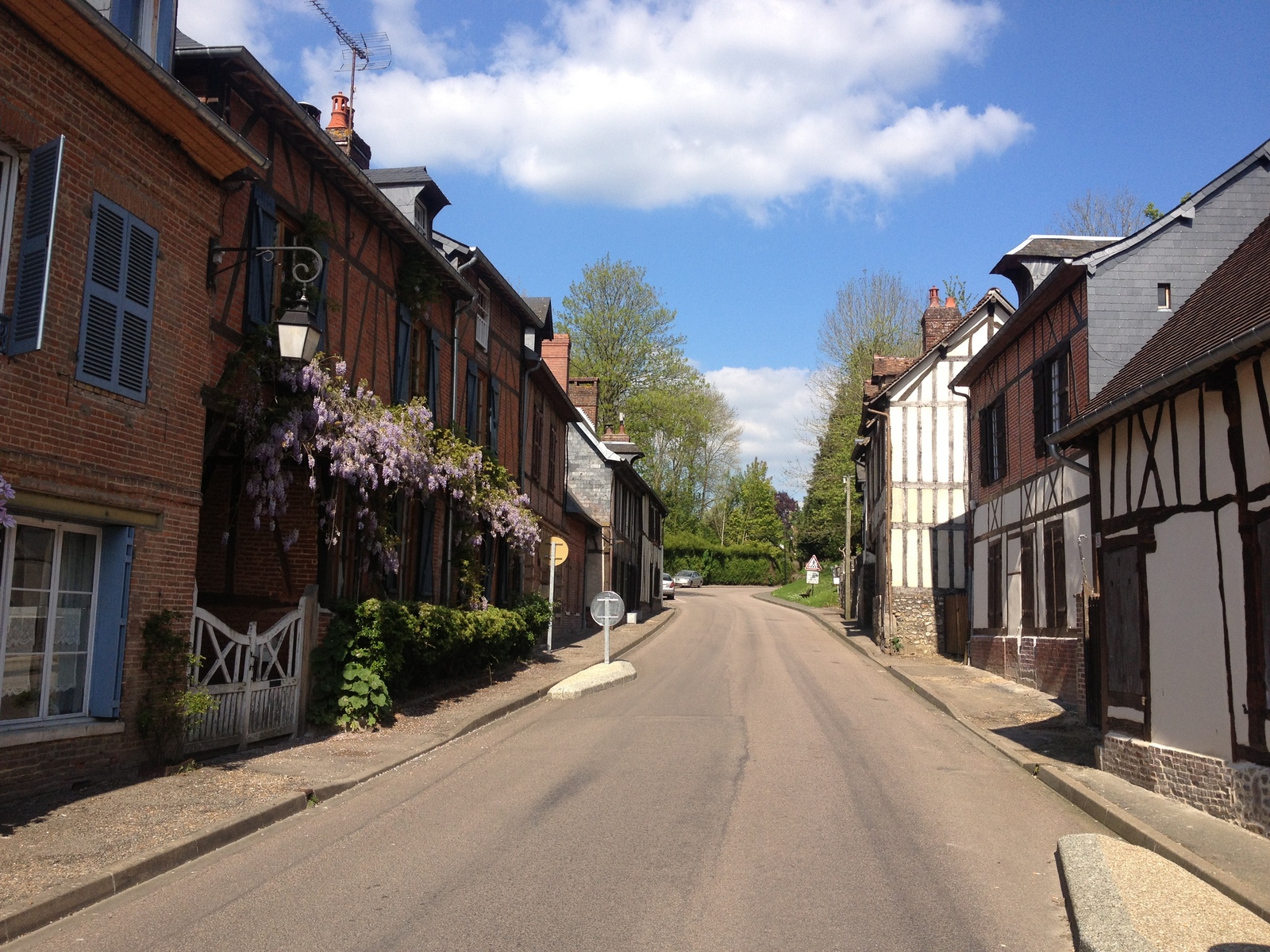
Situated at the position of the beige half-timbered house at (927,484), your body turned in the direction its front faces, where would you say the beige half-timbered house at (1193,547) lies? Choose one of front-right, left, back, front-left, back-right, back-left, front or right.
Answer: left

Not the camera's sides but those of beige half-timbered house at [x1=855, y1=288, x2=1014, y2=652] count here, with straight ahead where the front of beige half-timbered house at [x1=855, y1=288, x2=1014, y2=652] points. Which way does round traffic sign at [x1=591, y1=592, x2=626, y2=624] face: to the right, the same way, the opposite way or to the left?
to the right

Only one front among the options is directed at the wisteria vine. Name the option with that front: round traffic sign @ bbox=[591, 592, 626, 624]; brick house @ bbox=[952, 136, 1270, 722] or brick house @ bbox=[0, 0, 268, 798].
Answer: brick house @ bbox=[952, 136, 1270, 722]

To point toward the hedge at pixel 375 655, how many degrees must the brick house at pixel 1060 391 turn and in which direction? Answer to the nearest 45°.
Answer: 0° — it already faces it

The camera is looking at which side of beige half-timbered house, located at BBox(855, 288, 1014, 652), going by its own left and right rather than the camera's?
left

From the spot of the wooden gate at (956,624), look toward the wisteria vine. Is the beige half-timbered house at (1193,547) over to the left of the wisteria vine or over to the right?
left

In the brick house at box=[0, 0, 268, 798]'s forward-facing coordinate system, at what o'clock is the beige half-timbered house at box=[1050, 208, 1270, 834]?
The beige half-timbered house is roughly at 11 o'clock from the brick house.

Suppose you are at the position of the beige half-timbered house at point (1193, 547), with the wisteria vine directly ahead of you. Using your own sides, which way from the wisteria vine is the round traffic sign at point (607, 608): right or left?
right

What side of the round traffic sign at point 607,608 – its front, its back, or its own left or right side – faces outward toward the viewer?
back

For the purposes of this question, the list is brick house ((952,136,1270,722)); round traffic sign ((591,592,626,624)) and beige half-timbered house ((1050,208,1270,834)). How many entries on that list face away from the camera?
1

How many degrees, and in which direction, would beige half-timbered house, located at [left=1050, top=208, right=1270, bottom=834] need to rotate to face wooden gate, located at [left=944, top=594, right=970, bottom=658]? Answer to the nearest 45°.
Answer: approximately 135° to its right

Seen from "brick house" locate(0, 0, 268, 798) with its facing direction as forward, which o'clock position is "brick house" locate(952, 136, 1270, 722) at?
"brick house" locate(952, 136, 1270, 722) is roughly at 10 o'clock from "brick house" locate(0, 0, 268, 798).
